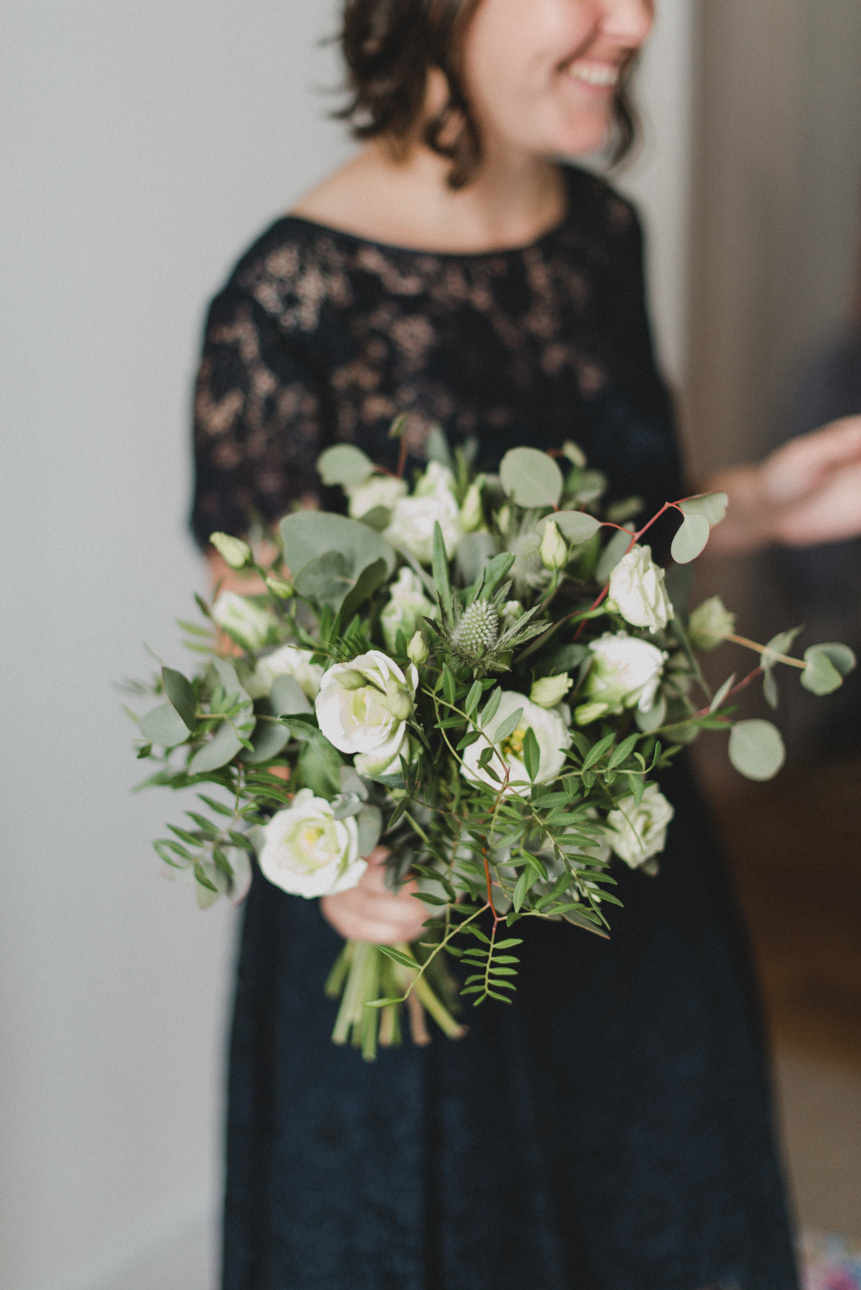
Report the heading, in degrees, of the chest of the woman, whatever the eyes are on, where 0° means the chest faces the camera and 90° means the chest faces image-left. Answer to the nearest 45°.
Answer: approximately 315°

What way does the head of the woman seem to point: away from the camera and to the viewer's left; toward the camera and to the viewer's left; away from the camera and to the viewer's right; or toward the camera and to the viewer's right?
toward the camera and to the viewer's right
